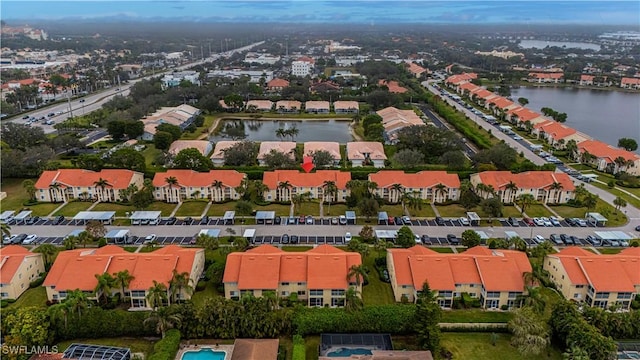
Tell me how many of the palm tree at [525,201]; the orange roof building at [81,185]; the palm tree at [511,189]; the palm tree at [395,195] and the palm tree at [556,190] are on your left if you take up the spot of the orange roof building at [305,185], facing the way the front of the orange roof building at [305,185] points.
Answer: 4

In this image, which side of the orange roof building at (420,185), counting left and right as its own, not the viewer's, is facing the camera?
front

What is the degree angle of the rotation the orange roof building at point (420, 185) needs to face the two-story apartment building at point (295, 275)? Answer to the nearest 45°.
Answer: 0° — it already faces it

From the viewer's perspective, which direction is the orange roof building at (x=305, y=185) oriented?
toward the camera

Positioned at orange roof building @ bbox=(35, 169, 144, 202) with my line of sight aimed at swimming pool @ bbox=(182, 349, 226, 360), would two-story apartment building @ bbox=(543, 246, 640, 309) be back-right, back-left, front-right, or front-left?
front-left

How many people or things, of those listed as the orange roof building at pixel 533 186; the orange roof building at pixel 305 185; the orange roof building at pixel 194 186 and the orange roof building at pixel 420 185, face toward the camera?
4

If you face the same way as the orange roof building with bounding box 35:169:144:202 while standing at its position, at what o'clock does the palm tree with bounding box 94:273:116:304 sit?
The palm tree is roughly at 12 o'clock from the orange roof building.

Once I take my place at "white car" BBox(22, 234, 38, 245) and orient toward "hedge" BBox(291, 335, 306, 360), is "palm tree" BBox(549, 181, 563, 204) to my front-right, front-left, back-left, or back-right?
front-left

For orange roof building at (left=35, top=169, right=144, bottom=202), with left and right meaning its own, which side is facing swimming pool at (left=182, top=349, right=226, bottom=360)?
front

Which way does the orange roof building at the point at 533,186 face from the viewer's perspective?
toward the camera

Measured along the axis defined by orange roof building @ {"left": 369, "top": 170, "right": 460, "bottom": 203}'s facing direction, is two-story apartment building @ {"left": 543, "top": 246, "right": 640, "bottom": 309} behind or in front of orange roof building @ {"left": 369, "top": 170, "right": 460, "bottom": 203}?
in front

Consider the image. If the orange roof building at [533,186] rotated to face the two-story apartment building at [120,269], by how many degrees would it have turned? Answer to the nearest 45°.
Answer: approximately 45° to its right
